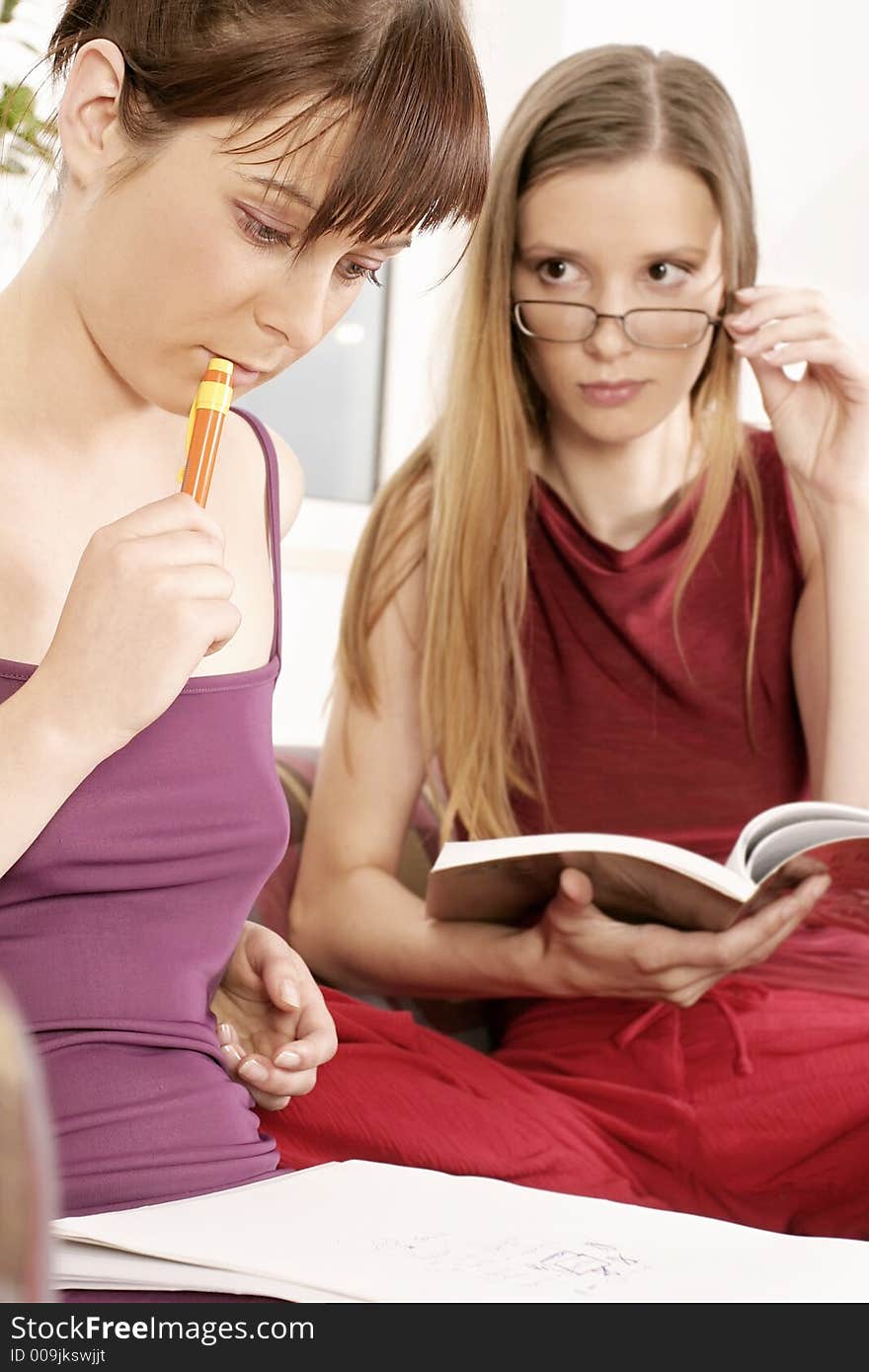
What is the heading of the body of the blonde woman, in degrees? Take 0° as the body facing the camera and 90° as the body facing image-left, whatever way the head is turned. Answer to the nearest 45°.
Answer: approximately 0°

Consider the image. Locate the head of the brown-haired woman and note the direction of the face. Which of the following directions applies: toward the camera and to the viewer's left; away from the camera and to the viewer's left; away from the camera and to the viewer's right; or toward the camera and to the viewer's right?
toward the camera and to the viewer's right

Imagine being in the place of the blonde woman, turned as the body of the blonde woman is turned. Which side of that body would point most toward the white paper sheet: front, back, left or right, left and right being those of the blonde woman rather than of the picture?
front

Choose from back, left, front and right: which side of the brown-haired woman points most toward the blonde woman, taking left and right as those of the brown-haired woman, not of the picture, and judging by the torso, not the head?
left

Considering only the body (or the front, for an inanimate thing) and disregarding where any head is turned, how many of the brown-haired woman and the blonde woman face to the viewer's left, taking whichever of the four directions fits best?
0

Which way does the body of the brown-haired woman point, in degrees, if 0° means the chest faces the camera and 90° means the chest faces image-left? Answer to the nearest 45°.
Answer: approximately 315°
